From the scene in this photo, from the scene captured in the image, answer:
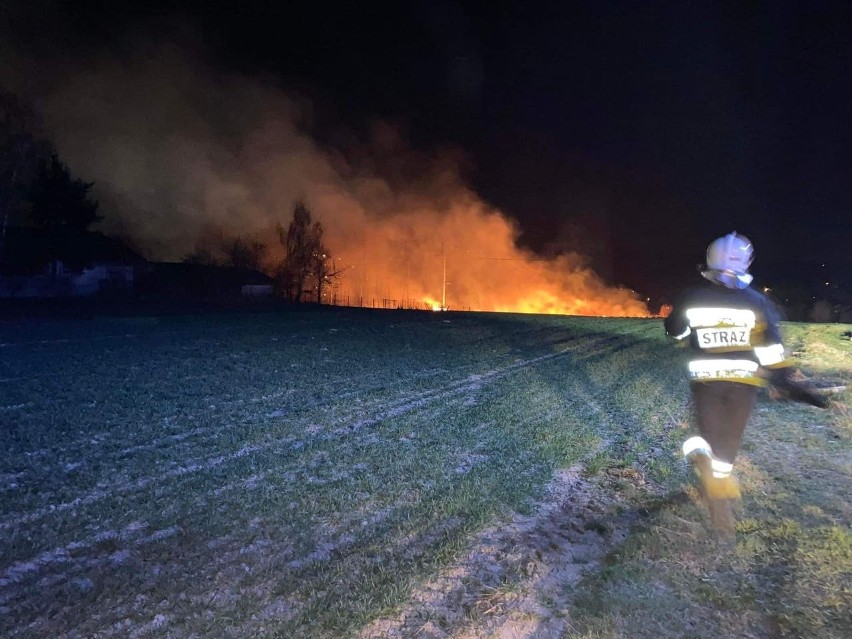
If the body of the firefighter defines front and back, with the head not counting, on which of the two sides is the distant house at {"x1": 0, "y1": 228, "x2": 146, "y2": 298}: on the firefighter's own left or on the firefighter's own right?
on the firefighter's own left

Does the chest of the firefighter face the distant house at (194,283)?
no

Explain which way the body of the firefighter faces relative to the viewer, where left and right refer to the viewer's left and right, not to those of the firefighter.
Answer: facing away from the viewer
